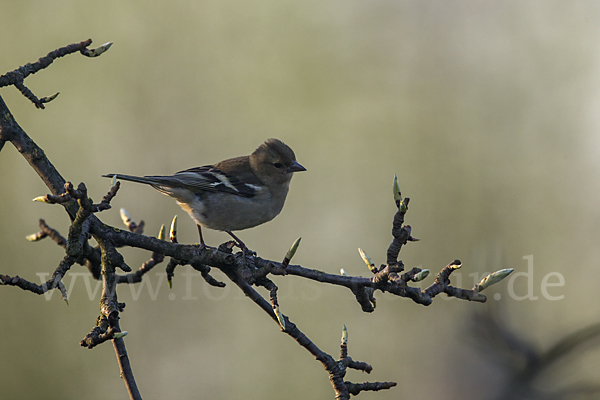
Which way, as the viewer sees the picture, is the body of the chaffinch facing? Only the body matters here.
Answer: to the viewer's right
